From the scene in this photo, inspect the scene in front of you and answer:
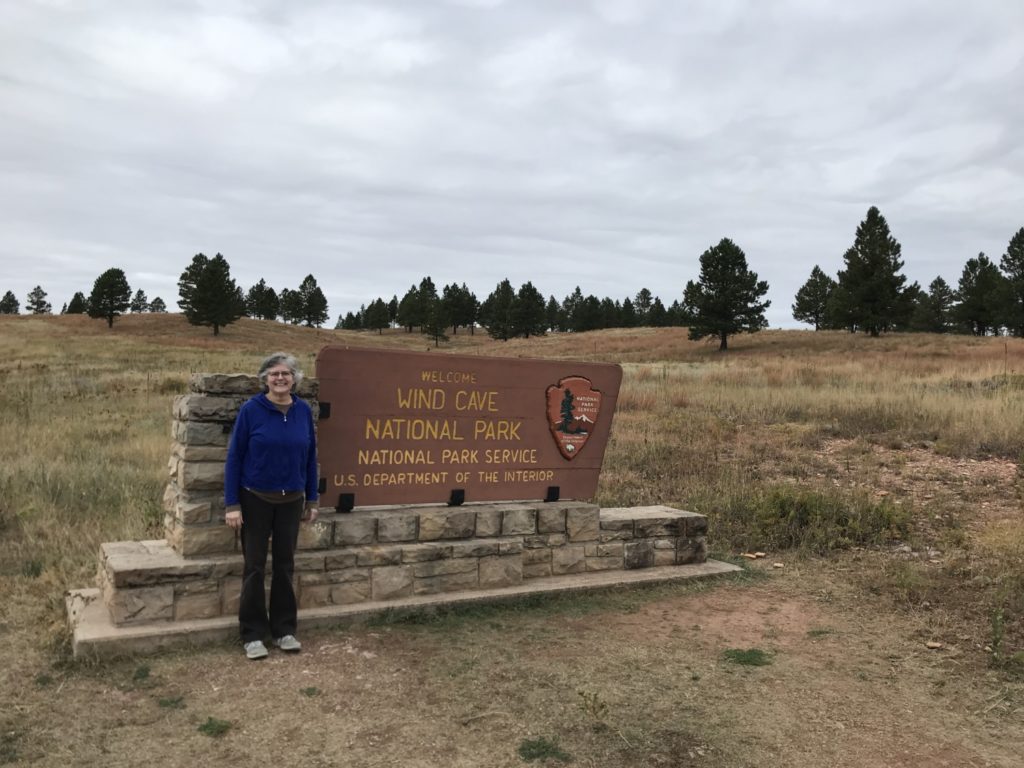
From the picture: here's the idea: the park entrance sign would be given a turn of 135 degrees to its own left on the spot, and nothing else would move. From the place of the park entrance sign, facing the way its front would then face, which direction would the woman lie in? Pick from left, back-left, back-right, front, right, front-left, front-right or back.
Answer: back-left

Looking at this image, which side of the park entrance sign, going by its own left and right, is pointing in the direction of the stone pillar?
right

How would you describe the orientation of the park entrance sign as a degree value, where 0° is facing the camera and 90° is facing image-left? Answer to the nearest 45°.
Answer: approximately 315°
